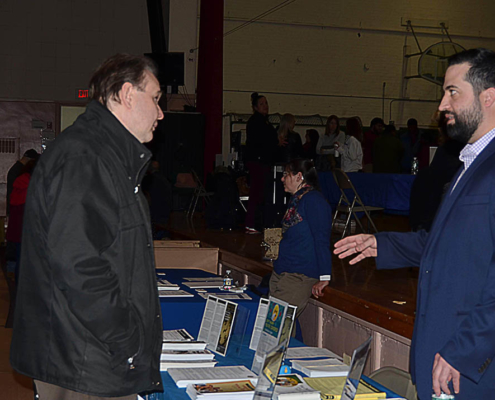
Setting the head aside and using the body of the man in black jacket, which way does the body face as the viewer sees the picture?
to the viewer's right

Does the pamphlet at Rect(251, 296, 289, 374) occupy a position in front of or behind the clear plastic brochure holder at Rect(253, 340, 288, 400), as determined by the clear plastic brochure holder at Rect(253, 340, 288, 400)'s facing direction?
behind

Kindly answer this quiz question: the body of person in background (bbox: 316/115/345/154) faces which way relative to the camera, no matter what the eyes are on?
toward the camera

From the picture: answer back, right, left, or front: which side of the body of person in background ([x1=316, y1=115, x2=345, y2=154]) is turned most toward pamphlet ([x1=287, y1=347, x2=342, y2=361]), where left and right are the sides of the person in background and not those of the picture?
front

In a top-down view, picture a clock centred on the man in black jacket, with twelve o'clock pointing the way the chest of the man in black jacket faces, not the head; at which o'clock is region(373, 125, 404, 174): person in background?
The person in background is roughly at 10 o'clock from the man in black jacket.

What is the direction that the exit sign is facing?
toward the camera

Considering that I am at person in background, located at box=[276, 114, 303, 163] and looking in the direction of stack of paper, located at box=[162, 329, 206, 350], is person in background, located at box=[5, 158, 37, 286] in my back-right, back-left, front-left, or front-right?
front-right

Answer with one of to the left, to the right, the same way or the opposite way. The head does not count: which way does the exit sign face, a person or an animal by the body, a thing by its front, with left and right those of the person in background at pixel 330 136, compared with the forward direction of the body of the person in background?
the same way

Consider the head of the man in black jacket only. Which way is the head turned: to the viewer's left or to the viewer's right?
to the viewer's right

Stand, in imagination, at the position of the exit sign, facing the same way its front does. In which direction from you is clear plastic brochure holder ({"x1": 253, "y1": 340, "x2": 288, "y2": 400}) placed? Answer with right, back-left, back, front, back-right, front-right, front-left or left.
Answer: front
